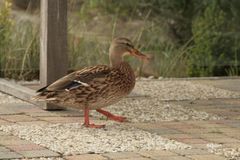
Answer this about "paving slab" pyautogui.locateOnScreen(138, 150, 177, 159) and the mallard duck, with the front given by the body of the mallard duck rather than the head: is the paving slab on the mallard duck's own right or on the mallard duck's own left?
on the mallard duck's own right

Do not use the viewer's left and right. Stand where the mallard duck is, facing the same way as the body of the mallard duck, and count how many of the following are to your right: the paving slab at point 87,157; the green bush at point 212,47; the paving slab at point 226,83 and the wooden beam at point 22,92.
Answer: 1

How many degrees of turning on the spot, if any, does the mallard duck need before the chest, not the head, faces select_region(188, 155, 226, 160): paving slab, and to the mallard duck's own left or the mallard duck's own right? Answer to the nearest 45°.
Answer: approximately 45° to the mallard duck's own right

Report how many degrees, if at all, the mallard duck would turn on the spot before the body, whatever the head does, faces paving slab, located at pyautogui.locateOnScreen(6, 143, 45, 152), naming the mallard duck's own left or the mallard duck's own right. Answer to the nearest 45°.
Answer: approximately 135° to the mallard duck's own right

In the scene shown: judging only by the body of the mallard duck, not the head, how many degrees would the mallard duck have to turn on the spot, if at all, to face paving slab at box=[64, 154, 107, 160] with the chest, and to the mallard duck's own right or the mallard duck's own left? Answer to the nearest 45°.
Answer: approximately 90° to the mallard duck's own right

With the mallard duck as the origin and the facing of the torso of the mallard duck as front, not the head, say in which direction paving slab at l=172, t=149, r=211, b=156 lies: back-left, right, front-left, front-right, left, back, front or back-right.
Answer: front-right

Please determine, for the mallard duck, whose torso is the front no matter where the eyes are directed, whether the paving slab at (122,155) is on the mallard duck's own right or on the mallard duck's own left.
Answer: on the mallard duck's own right

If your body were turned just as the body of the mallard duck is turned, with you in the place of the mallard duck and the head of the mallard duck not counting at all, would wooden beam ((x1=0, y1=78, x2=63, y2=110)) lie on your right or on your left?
on your left

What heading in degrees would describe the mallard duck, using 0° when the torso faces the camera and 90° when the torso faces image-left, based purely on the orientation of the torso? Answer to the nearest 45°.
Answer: approximately 270°
